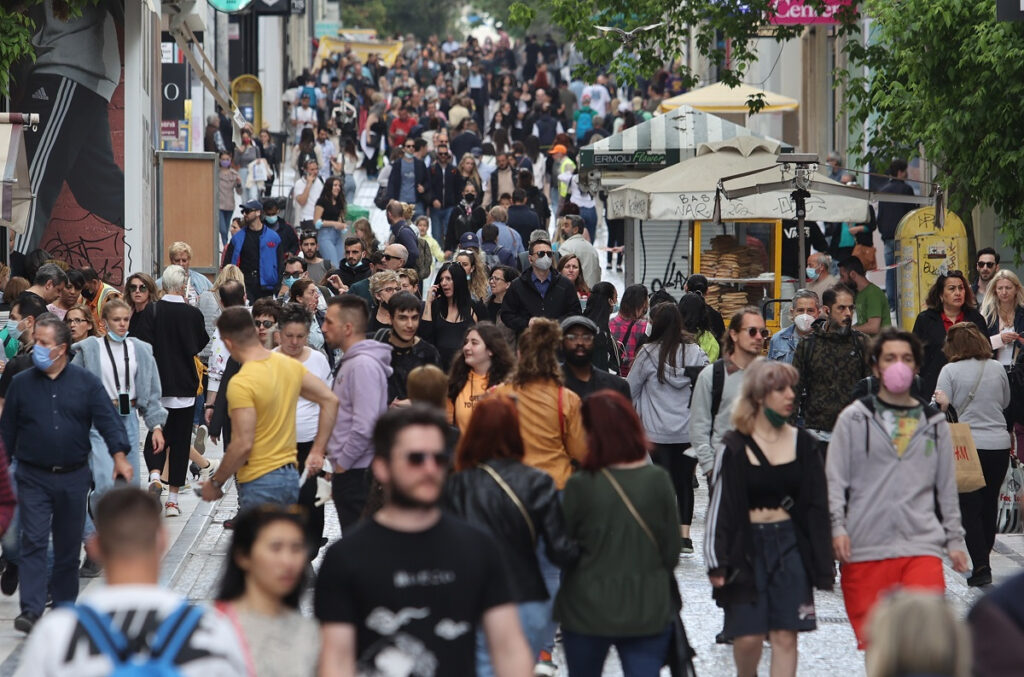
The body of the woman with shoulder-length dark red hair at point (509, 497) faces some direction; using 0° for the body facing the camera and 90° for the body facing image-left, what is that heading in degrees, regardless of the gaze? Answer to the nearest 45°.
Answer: approximately 180°

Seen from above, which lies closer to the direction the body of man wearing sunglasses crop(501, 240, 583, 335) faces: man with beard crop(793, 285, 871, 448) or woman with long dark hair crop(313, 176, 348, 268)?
the man with beard

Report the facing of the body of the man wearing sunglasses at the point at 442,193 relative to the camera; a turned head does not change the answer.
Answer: toward the camera

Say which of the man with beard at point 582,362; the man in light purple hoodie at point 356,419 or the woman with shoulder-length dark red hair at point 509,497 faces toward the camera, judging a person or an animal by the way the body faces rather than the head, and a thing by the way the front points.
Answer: the man with beard

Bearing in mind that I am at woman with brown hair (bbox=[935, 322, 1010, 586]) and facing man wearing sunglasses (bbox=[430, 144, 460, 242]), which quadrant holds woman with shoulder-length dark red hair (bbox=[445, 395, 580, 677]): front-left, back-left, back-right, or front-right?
back-left

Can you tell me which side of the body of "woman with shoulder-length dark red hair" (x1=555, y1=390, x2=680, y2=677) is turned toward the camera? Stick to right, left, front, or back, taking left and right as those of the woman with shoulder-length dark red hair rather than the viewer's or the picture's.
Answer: back

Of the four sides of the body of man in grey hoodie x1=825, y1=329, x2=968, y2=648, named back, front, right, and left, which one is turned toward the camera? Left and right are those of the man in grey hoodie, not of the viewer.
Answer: front

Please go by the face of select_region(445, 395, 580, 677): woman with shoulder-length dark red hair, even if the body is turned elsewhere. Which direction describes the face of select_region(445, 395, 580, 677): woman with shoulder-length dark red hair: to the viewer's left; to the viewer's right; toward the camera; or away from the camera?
away from the camera

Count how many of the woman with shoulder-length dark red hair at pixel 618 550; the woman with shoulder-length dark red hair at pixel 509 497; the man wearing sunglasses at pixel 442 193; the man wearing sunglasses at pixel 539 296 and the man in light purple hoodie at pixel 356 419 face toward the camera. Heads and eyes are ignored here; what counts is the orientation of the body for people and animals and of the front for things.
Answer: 2

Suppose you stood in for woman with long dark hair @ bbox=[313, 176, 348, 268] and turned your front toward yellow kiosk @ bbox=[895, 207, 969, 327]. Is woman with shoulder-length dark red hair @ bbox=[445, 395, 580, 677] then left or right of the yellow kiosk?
right

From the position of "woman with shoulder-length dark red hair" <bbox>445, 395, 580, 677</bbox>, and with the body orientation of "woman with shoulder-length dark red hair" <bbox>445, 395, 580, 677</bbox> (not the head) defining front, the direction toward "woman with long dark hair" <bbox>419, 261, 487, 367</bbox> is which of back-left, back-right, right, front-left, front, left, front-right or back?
front

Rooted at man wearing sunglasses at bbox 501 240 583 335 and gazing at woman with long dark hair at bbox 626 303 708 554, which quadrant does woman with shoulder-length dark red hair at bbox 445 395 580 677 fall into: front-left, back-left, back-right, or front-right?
front-right

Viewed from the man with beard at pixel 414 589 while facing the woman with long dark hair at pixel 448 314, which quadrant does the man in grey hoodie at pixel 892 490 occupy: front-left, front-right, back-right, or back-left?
front-right

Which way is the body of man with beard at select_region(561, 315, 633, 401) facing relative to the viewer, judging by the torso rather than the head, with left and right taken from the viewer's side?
facing the viewer

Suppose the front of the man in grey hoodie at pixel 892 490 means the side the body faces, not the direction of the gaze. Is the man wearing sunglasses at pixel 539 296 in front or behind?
behind

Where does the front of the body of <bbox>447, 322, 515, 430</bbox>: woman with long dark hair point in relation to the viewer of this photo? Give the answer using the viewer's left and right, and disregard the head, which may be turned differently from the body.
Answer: facing the viewer and to the left of the viewer

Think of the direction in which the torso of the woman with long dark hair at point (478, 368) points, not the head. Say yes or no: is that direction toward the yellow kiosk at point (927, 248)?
no
